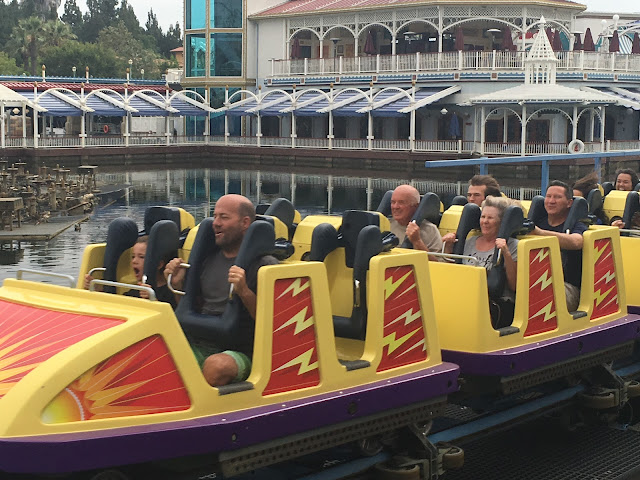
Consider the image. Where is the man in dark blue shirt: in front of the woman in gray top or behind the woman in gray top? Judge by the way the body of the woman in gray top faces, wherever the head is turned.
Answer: behind

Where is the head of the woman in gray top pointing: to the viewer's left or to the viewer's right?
to the viewer's left

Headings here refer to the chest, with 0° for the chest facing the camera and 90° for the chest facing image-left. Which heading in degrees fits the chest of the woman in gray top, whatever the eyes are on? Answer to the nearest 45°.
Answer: approximately 45°

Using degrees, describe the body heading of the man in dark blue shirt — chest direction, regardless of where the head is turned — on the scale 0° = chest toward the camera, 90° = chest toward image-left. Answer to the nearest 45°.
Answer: approximately 45°
